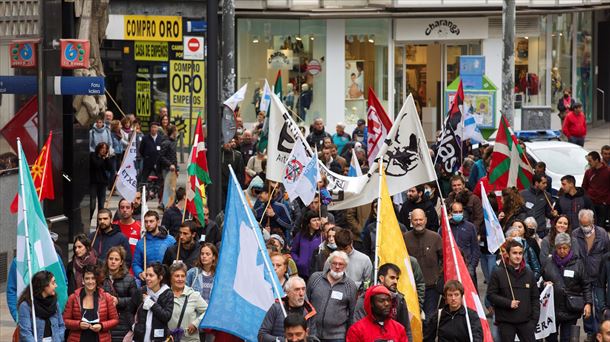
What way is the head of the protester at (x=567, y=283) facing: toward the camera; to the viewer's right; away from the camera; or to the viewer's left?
toward the camera

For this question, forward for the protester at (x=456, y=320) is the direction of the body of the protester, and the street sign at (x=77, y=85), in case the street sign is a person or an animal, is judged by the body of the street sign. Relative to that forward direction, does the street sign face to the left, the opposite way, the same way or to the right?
the same way

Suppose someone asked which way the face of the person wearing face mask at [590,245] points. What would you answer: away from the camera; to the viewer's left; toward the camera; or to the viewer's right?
toward the camera

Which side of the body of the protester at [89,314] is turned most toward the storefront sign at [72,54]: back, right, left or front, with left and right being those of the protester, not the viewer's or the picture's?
back

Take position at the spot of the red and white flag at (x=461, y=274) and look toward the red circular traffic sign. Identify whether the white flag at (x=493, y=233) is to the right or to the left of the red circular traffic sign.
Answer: right

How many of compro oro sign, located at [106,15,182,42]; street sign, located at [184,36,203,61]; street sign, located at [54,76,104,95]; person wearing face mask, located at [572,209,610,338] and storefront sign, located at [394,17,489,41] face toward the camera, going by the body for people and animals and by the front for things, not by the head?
5

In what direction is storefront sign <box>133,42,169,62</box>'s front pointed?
toward the camera

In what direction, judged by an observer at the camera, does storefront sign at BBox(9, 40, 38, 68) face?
facing the viewer

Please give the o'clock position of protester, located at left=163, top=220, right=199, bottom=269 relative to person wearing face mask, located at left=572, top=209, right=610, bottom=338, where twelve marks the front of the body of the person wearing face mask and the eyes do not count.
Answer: The protester is roughly at 2 o'clock from the person wearing face mask.

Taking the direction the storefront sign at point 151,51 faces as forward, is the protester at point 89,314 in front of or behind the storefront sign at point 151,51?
in front

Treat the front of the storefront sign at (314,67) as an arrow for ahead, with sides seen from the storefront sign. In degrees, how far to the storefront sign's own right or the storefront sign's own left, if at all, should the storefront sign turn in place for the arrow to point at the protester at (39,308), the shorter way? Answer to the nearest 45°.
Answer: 0° — it already faces them

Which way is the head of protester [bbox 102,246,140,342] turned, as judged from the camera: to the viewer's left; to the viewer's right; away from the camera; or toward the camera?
toward the camera
